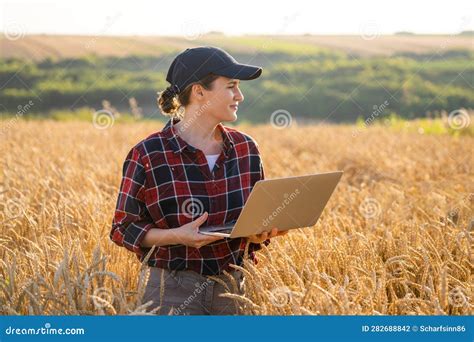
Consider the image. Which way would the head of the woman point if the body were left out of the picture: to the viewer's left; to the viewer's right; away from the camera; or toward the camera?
to the viewer's right

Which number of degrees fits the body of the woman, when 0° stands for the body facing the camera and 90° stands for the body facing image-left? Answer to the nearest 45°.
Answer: approximately 315°
